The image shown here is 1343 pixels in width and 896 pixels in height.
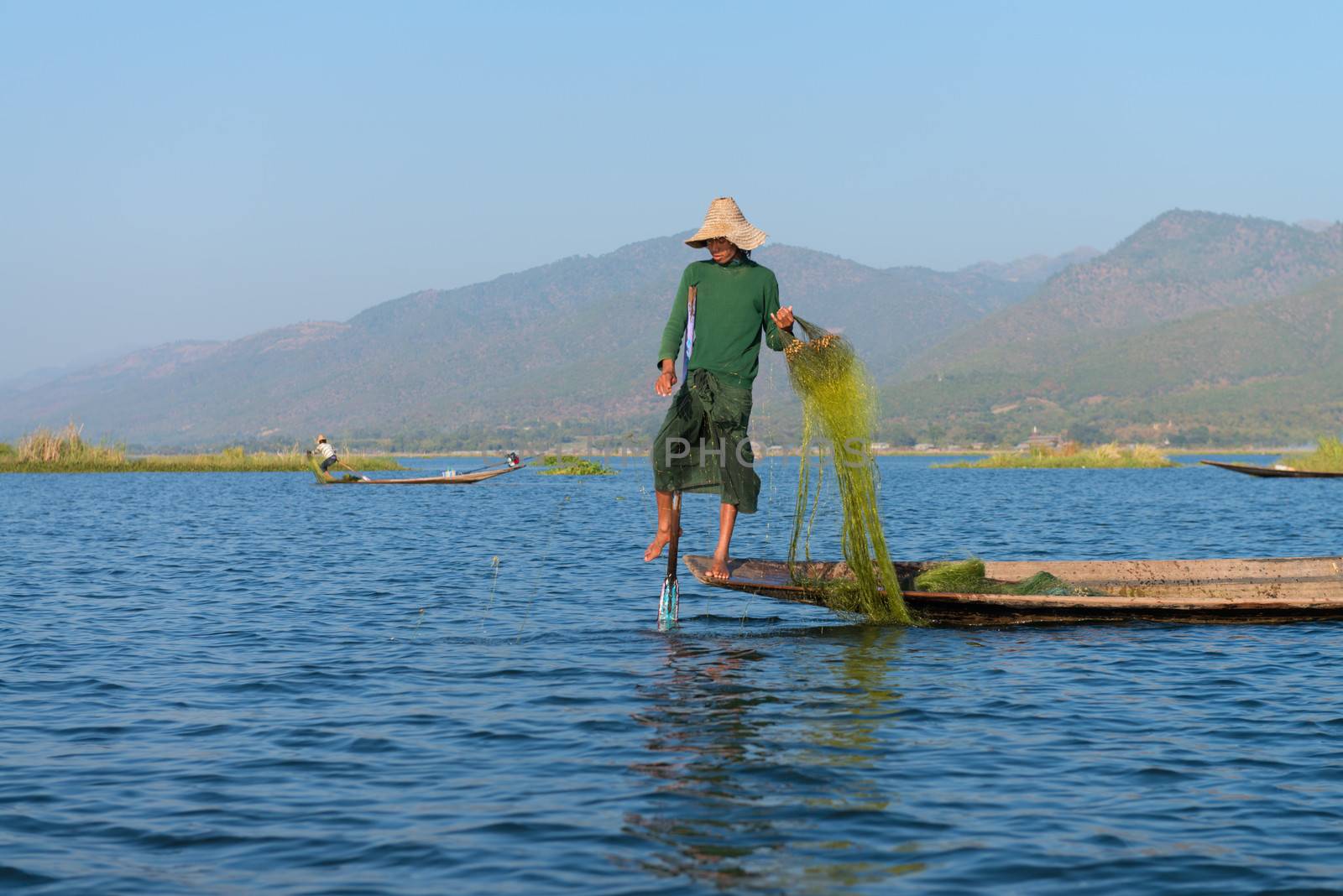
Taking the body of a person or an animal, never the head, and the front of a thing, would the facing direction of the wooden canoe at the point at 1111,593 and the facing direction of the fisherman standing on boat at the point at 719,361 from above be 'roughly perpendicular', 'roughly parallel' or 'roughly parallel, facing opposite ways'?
roughly perpendicular

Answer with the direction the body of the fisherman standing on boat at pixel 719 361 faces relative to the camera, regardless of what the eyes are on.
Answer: toward the camera

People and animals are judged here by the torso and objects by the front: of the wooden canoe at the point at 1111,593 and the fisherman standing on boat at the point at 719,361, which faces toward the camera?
the fisherman standing on boat

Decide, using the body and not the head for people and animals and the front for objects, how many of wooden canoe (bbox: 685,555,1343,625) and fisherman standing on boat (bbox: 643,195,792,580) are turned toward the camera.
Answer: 1

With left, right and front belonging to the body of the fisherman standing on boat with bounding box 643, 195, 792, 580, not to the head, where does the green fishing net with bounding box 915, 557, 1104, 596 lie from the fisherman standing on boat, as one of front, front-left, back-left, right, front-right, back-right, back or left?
back-left
